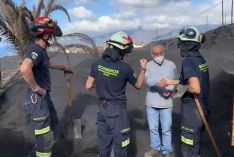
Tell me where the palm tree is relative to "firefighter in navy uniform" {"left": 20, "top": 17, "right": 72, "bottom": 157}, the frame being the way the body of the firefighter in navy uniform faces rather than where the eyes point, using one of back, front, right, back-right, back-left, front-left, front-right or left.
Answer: left

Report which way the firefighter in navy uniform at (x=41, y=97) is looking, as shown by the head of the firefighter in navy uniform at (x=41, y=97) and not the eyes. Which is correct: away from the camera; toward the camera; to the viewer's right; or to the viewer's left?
to the viewer's right

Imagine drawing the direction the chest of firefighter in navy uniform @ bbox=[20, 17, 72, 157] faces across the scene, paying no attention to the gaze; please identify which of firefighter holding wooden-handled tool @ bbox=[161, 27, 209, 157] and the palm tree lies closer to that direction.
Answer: the firefighter holding wooden-handled tool

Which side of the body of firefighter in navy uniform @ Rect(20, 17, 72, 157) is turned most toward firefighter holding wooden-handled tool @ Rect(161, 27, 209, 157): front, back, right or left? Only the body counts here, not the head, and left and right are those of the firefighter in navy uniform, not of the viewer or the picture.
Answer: front

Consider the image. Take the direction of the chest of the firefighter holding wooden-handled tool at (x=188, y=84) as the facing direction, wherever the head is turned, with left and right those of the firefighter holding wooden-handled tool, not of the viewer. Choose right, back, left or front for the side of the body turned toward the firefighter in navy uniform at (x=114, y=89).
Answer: front

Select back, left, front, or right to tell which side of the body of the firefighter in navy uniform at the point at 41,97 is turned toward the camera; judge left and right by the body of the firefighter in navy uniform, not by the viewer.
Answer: right

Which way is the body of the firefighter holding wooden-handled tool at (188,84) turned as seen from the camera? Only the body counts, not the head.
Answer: to the viewer's left

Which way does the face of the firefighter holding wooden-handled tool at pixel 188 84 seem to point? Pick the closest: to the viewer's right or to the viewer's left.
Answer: to the viewer's left

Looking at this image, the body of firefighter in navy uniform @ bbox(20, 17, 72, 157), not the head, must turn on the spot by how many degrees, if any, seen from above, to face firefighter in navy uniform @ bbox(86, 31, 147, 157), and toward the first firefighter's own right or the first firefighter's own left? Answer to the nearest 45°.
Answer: approximately 45° to the first firefighter's own right

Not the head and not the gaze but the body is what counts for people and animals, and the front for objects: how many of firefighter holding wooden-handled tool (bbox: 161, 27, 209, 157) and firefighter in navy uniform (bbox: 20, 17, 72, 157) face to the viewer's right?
1

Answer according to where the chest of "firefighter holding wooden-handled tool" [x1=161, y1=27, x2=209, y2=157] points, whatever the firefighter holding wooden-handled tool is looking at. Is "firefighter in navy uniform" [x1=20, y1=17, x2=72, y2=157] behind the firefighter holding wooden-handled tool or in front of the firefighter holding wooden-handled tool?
in front
